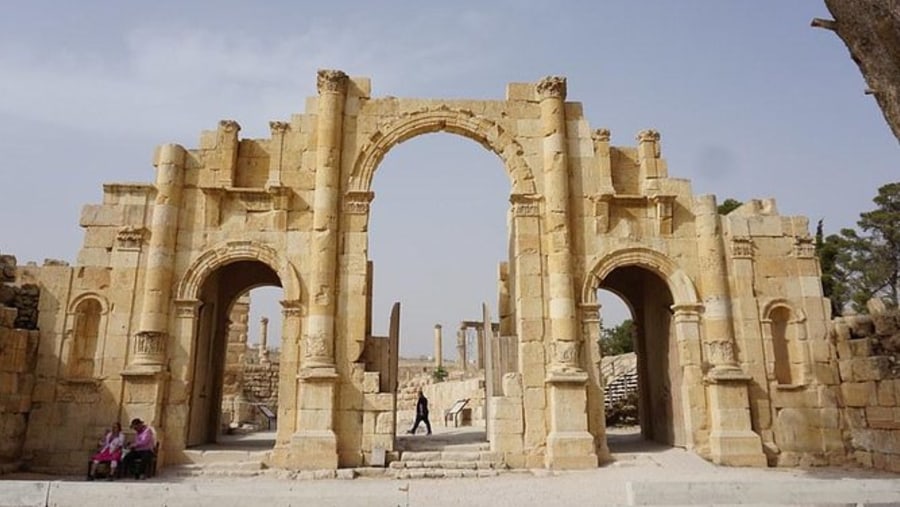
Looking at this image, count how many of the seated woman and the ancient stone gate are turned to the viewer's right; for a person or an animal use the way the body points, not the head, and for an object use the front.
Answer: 0

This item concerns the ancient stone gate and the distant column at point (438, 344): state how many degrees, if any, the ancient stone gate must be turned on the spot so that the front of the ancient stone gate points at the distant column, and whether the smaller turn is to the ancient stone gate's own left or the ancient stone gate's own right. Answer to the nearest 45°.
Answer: approximately 180°

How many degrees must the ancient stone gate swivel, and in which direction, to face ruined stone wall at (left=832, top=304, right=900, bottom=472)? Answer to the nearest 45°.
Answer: approximately 90° to its left

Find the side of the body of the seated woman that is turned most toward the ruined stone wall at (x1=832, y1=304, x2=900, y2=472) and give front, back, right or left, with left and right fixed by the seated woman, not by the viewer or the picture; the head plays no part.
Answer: left

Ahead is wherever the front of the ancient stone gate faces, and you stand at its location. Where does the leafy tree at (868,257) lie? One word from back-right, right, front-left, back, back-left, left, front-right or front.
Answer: back-left

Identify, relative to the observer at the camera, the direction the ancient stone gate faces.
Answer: facing the viewer

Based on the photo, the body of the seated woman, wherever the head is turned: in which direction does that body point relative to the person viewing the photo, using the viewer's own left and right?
facing the viewer and to the left of the viewer

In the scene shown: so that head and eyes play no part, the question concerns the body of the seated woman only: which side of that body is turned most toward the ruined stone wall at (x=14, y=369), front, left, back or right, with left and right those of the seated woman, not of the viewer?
right

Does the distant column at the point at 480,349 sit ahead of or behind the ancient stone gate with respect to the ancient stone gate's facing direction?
behind

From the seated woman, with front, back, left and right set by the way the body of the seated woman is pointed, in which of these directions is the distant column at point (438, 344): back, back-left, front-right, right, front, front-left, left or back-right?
back

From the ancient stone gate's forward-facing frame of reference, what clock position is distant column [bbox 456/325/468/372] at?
The distant column is roughly at 6 o'clock from the ancient stone gate.
